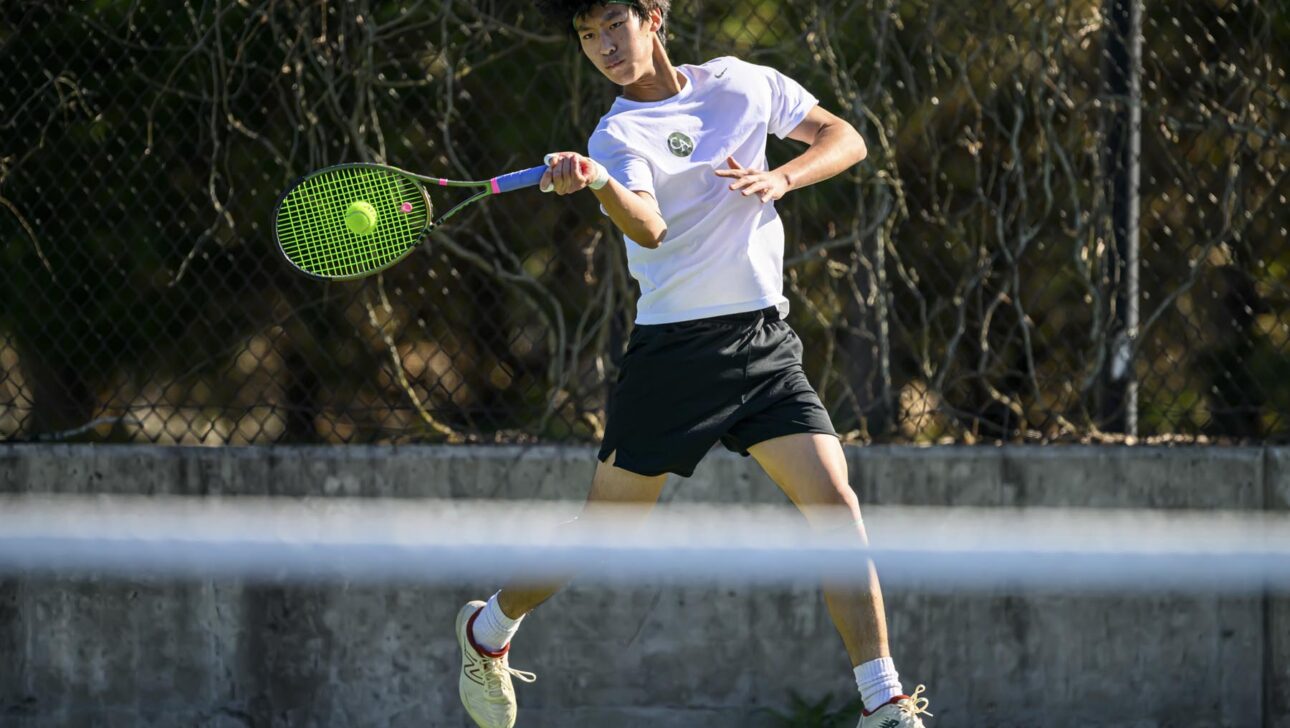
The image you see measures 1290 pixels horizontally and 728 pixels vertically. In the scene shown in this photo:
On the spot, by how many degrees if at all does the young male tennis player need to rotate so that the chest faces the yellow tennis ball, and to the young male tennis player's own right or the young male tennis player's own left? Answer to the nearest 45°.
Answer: approximately 90° to the young male tennis player's own right

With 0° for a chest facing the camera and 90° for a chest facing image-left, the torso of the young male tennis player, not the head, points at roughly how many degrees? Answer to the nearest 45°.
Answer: approximately 0°

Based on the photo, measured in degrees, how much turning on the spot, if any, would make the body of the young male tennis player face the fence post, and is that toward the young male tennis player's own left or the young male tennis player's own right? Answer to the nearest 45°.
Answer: approximately 135° to the young male tennis player's own left

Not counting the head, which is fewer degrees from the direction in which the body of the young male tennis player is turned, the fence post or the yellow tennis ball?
the yellow tennis ball
